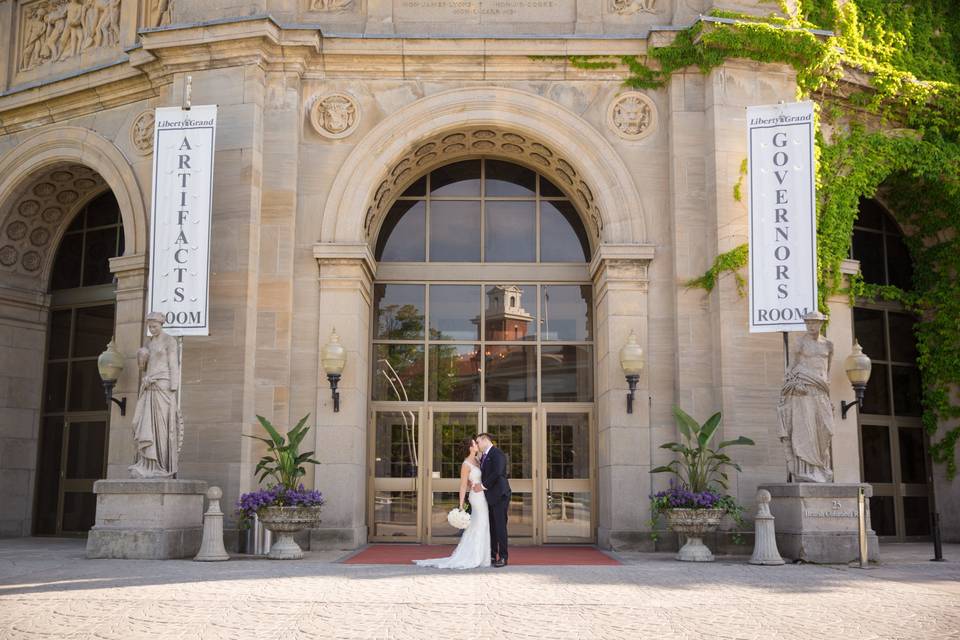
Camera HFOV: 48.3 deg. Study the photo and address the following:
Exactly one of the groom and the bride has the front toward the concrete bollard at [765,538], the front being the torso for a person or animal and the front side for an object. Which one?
the bride

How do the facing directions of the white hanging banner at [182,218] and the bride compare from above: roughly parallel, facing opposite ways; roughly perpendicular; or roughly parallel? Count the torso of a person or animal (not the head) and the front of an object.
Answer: roughly perpendicular

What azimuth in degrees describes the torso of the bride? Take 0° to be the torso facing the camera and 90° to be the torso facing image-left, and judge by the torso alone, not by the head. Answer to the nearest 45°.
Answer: approximately 270°

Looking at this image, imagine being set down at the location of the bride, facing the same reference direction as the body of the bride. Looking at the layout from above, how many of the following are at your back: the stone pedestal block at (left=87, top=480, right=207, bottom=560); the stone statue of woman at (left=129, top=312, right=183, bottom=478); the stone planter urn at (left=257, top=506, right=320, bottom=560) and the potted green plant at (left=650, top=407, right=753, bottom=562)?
3

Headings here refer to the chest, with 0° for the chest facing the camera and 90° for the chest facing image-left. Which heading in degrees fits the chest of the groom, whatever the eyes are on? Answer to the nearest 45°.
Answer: approximately 90°

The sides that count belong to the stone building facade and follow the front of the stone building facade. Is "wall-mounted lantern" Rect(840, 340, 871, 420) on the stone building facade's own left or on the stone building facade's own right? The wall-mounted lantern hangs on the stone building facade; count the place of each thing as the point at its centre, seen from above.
on the stone building facade's own left

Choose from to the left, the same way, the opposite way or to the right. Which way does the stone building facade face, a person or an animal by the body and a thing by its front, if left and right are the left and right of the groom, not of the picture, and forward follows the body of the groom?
to the left
